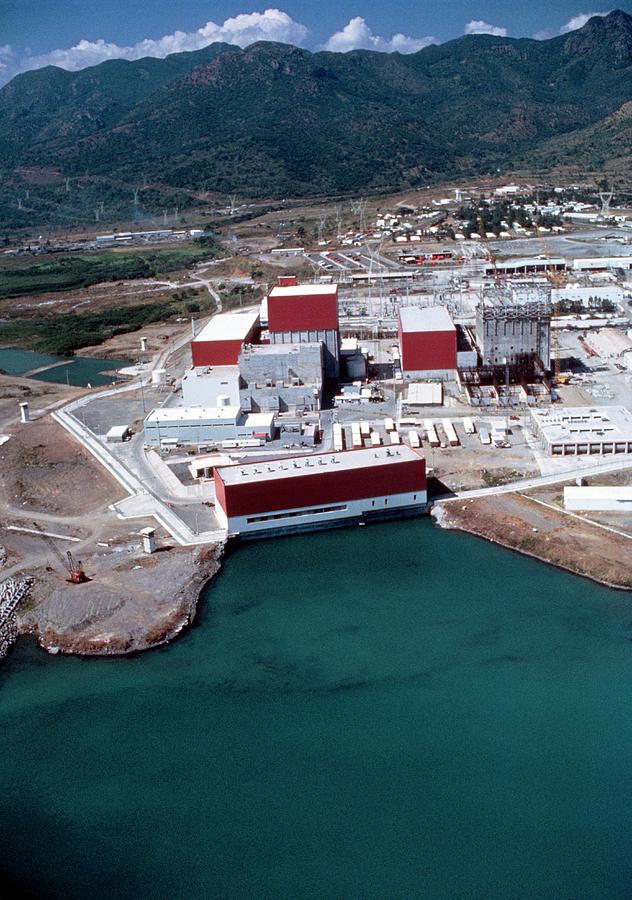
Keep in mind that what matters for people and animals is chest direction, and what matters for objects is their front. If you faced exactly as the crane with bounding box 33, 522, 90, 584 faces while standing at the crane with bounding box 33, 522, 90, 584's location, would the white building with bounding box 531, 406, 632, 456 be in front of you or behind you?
behind

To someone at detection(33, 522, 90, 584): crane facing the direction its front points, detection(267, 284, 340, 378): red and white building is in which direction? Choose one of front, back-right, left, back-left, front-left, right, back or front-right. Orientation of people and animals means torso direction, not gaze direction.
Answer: back-right

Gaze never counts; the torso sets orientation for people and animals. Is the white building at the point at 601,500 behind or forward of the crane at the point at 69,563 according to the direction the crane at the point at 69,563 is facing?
behind

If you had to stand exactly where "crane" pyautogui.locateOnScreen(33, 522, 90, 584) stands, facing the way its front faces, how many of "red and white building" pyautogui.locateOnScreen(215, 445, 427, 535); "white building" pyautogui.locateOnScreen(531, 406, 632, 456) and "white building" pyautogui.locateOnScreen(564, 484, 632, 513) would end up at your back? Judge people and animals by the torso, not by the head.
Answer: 3

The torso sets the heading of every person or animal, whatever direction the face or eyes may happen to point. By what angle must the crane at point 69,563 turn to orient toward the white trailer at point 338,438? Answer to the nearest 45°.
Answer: approximately 135° to its right

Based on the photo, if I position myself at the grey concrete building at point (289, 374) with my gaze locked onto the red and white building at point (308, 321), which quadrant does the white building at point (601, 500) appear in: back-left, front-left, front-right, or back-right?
back-right

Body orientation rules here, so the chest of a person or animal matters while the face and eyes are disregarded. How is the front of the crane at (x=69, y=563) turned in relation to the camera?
facing to the left of the viewer

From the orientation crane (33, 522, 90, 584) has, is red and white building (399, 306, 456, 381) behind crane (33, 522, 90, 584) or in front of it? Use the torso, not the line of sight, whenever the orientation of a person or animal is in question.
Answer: behind
